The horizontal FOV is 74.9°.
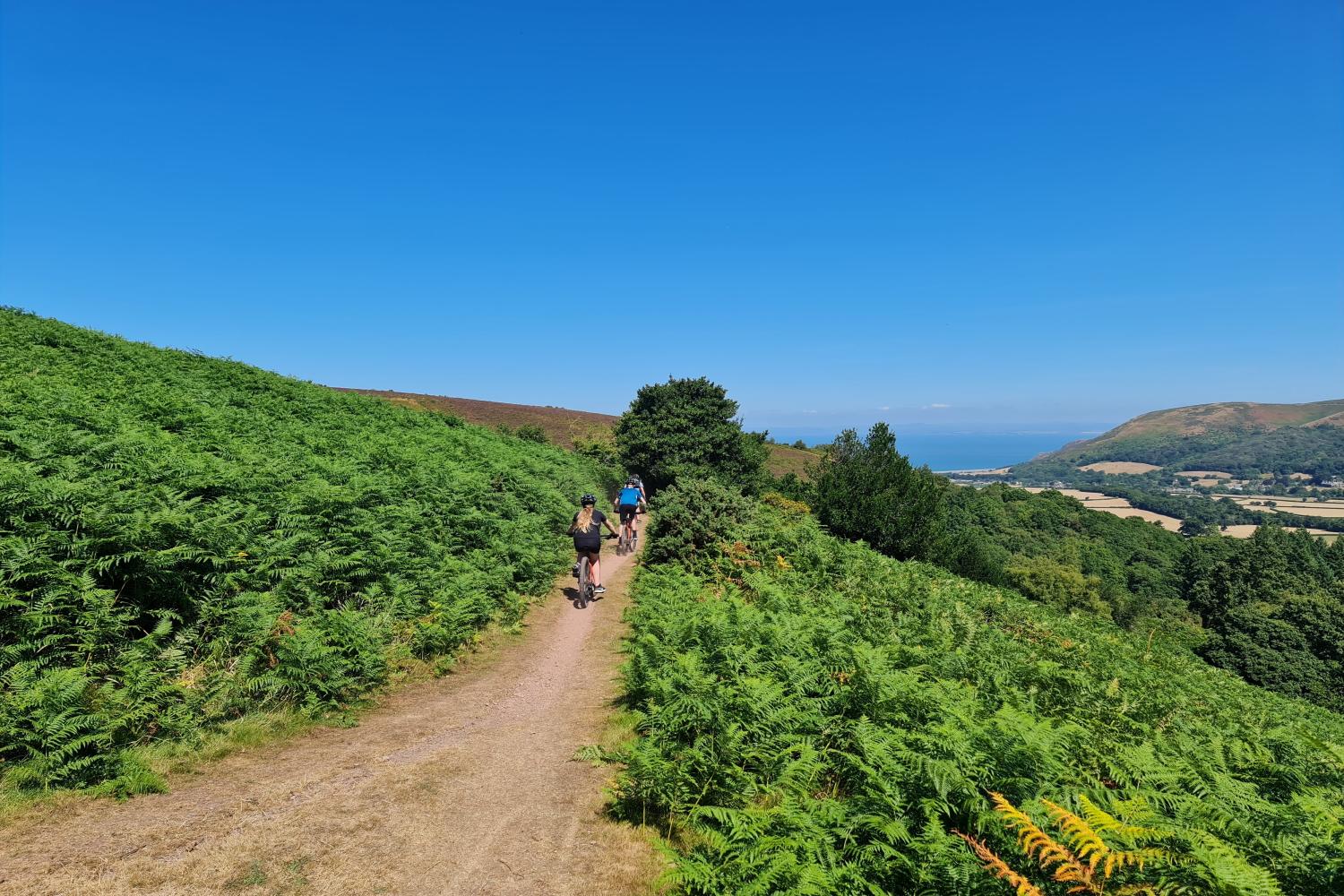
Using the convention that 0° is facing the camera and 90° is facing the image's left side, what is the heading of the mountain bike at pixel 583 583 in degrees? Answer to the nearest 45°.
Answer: approximately 180°

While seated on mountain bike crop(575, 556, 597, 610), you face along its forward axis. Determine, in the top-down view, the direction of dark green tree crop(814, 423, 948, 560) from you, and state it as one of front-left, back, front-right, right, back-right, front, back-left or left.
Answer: front-right

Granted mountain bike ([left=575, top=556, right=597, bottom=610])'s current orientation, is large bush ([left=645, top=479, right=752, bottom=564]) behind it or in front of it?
in front
